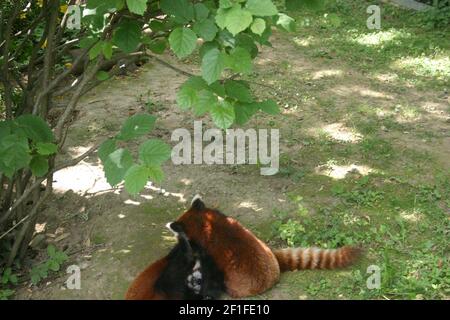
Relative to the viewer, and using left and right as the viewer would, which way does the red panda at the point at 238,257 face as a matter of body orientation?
facing to the left of the viewer
